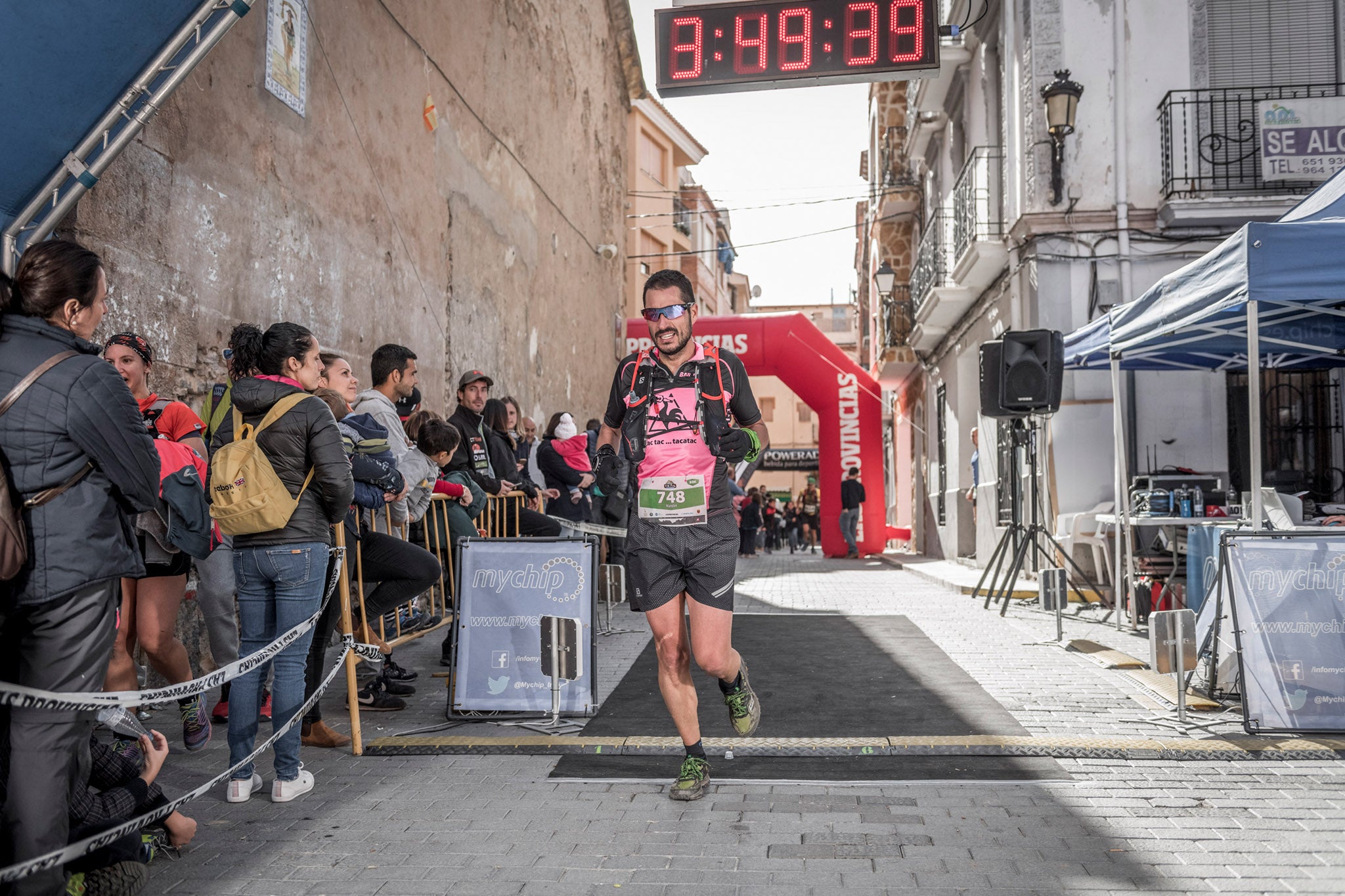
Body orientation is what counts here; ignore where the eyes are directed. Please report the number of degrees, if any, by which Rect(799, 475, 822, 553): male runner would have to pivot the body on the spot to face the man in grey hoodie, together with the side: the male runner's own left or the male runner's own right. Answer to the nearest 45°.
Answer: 0° — they already face them

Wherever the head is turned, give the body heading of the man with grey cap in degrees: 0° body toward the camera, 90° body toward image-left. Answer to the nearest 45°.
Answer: approximately 315°

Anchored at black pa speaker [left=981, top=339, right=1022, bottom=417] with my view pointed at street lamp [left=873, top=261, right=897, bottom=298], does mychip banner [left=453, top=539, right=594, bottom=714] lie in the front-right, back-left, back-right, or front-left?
back-left

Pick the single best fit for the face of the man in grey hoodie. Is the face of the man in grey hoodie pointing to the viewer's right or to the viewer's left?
to the viewer's right

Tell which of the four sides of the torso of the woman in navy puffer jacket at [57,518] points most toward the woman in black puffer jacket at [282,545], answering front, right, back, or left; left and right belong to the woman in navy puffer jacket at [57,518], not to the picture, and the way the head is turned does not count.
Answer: front

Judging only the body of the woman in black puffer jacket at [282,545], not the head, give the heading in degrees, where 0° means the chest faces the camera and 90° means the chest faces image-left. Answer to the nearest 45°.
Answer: approximately 225°

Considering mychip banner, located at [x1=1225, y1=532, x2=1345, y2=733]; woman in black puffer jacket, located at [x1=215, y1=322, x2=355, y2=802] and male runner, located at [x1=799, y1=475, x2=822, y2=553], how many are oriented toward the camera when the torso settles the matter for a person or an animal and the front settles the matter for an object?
2

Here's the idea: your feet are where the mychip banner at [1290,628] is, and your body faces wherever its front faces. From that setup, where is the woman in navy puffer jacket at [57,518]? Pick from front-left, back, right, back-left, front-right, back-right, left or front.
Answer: front-right

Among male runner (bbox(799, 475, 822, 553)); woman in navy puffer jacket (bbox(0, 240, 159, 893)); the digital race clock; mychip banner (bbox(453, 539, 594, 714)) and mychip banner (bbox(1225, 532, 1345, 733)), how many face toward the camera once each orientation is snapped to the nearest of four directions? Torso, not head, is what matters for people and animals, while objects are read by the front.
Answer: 4
